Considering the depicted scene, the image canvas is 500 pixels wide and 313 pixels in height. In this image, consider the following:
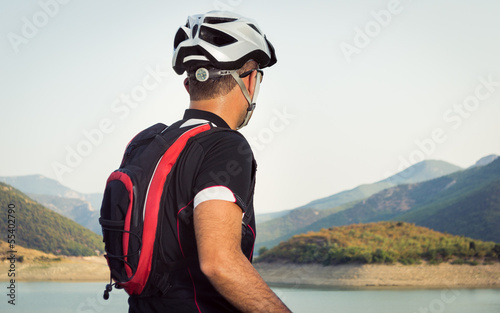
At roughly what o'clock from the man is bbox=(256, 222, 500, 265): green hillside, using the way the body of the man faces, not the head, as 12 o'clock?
The green hillside is roughly at 11 o'clock from the man.

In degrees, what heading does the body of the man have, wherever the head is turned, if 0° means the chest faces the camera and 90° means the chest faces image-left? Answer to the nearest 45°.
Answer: approximately 225°
